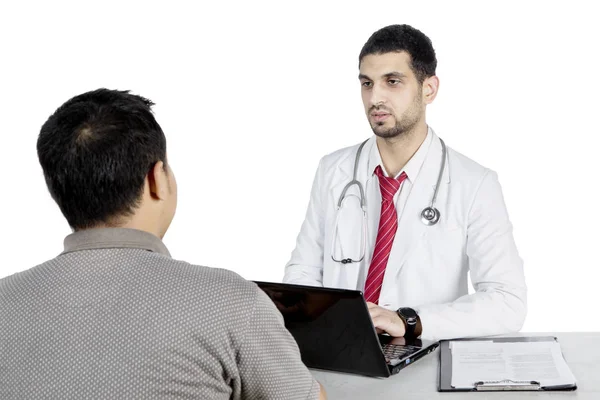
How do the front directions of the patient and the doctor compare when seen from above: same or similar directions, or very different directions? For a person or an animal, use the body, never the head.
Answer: very different directions

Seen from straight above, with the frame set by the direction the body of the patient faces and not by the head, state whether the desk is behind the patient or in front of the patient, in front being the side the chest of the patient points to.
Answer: in front

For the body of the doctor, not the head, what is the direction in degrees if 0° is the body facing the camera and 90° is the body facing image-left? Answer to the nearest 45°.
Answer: approximately 45°

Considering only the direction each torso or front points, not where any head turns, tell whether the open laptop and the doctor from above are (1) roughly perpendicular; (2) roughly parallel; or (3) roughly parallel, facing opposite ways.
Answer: roughly parallel, facing opposite ways

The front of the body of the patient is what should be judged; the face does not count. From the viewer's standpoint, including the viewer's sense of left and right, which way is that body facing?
facing away from the viewer and to the right of the viewer

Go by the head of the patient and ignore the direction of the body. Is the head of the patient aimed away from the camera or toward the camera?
away from the camera

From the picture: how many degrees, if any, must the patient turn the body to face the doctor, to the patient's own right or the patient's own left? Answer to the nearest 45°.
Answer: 0° — they already face them

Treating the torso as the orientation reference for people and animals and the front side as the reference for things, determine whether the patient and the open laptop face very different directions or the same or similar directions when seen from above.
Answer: same or similar directions

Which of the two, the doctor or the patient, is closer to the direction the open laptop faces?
the doctor

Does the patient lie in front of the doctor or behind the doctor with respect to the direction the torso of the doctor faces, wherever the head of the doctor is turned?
in front

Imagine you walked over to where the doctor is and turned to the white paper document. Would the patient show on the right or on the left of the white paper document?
right

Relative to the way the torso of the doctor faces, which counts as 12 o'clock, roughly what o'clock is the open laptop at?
The open laptop is roughly at 11 o'clock from the doctor.

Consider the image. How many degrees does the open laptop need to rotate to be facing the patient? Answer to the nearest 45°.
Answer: approximately 180°

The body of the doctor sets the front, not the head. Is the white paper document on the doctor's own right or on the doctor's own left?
on the doctor's own left

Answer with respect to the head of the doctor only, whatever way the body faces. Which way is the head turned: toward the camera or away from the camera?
toward the camera

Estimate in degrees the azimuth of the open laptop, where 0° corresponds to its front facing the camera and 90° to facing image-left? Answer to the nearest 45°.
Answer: approximately 225°

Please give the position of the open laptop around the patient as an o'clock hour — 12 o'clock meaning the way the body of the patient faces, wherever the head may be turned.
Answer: The open laptop is roughly at 12 o'clock from the patient.

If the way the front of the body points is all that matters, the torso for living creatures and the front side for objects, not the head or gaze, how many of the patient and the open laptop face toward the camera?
0

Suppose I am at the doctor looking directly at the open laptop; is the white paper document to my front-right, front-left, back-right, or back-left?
front-left

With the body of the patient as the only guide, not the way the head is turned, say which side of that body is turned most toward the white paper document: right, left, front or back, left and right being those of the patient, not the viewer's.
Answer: right
